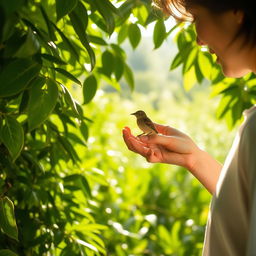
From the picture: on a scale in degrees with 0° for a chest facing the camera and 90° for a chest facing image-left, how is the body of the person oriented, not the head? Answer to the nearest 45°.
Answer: approximately 90°

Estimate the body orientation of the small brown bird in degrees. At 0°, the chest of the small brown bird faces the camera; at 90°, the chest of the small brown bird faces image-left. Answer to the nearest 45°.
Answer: approximately 90°
